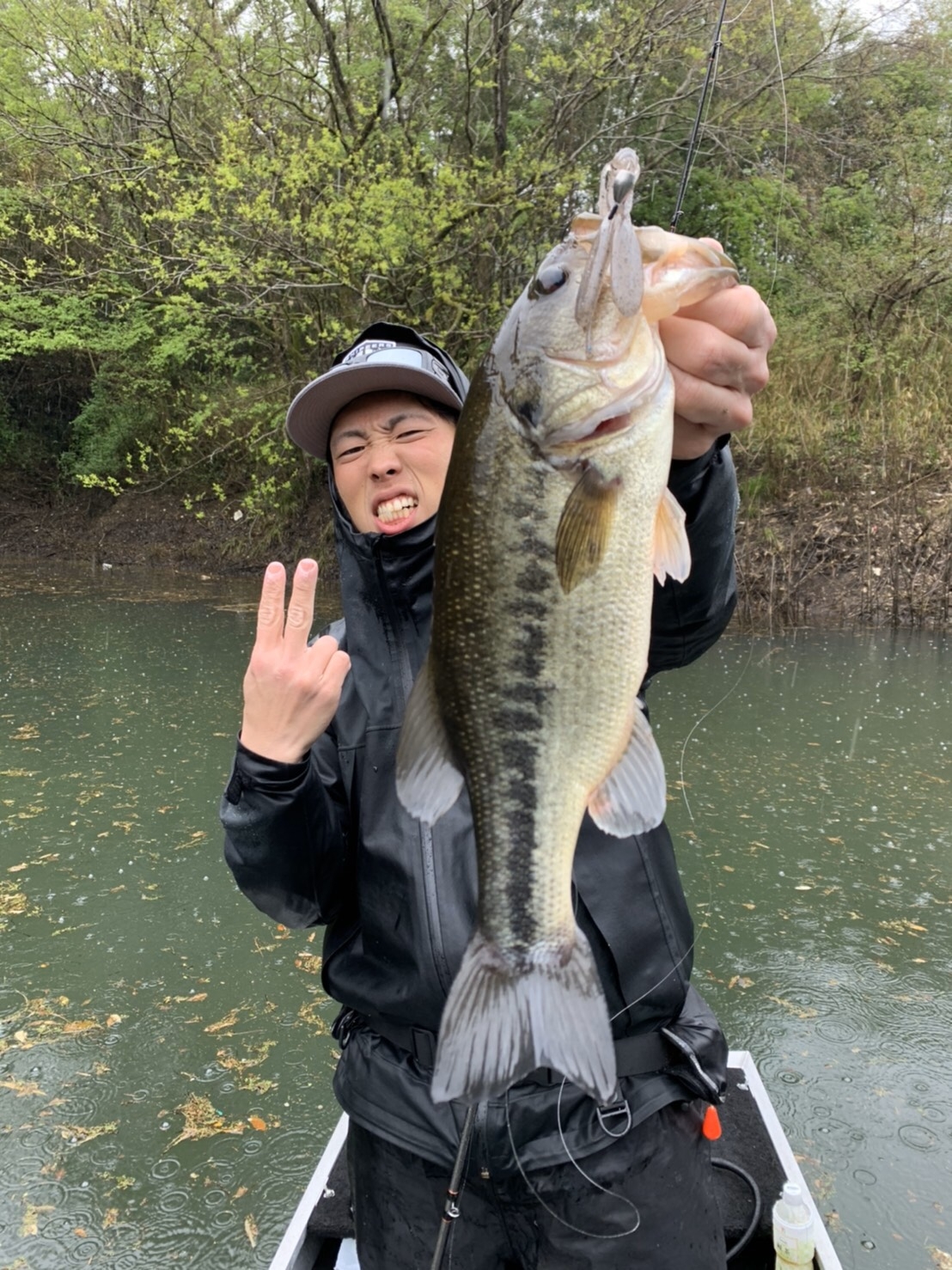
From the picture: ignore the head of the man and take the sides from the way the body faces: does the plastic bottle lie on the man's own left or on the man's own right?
on the man's own left

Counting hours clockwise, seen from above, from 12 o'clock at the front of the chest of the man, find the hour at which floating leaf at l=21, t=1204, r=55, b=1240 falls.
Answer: The floating leaf is roughly at 4 o'clock from the man.

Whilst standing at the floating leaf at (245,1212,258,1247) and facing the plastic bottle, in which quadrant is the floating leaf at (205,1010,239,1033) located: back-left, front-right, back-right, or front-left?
back-left

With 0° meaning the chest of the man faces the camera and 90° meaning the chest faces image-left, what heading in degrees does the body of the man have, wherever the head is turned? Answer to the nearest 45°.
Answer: approximately 0°

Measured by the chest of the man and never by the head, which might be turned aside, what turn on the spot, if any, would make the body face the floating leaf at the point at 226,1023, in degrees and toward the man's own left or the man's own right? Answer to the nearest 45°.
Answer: approximately 135° to the man's own right

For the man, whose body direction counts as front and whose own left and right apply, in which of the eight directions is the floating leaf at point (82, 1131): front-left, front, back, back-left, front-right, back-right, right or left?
back-right
